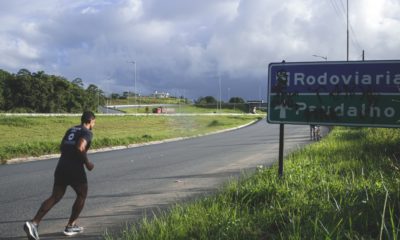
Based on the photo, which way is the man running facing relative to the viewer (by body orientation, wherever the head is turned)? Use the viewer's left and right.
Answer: facing away from the viewer and to the right of the viewer

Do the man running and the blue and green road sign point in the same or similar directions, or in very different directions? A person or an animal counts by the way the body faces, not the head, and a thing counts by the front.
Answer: very different directions

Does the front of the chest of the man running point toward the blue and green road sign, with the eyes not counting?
no

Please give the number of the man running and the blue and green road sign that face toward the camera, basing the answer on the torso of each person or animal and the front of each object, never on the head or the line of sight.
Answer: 1

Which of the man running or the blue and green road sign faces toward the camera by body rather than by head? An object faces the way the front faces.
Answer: the blue and green road sign

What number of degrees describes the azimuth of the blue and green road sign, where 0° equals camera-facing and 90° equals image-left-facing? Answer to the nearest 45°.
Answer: approximately 0°
